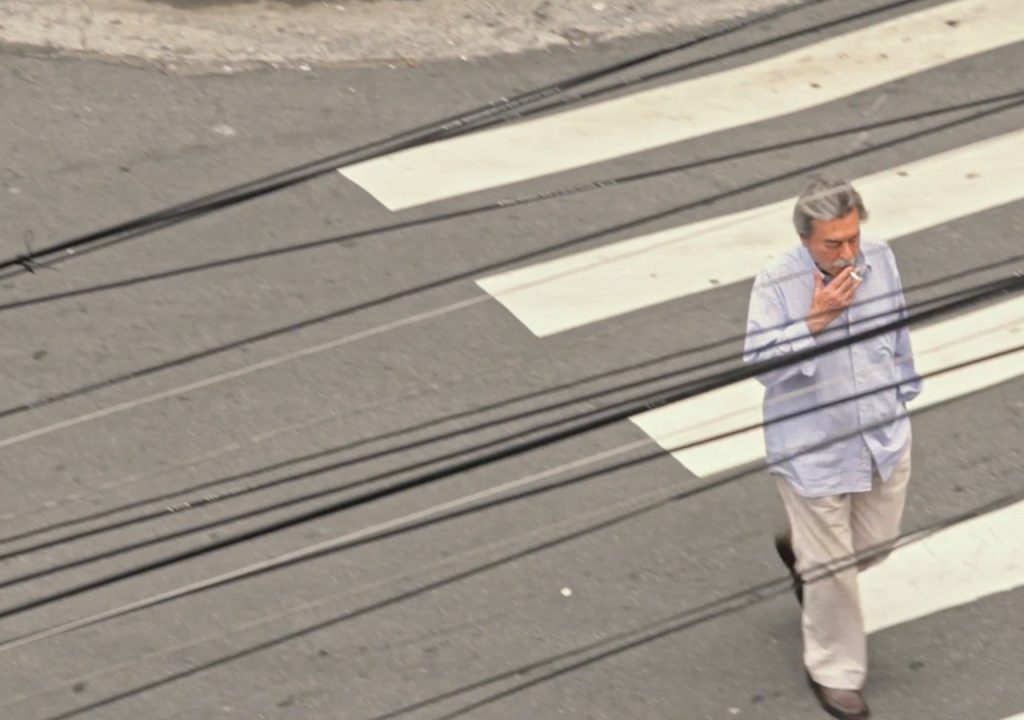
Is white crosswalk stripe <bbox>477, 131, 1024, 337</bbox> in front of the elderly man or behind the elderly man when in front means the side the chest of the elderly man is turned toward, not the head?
behind

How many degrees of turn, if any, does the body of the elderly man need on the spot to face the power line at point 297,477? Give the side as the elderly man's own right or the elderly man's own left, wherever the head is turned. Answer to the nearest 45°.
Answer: approximately 135° to the elderly man's own right

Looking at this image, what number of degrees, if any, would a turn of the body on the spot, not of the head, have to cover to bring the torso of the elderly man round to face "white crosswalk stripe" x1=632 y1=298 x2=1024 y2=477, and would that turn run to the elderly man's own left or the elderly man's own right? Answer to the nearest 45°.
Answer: approximately 135° to the elderly man's own left

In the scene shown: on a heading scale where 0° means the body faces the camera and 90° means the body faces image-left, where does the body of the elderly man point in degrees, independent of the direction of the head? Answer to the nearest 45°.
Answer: approximately 315°
